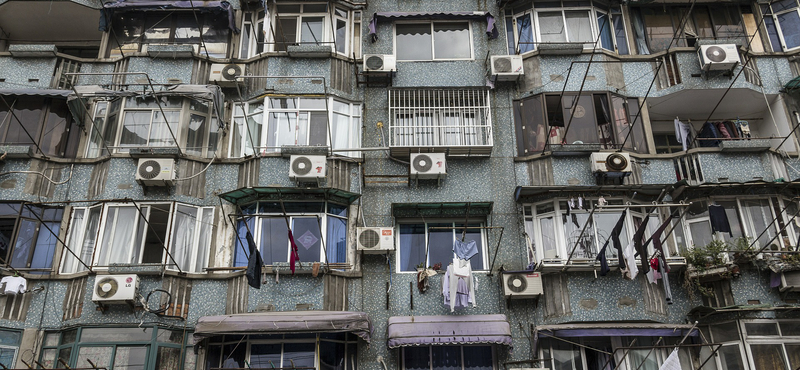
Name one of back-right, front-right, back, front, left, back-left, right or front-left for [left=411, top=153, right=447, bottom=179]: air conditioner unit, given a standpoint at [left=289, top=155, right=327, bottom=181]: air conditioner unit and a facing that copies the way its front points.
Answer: left

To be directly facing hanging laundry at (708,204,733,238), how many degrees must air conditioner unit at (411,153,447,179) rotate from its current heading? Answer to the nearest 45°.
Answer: approximately 90° to its left

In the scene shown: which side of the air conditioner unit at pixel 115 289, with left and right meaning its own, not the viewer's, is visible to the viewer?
front

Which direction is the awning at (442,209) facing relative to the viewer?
toward the camera

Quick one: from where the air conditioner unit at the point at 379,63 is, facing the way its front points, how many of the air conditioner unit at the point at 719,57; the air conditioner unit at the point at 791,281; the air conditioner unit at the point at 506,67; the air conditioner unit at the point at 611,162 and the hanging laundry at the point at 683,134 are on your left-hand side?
5

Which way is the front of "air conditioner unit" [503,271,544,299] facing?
toward the camera

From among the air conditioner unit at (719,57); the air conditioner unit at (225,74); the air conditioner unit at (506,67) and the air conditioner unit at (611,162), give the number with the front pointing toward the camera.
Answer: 4

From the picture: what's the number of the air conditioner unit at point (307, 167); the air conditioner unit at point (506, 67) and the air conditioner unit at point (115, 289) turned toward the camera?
3

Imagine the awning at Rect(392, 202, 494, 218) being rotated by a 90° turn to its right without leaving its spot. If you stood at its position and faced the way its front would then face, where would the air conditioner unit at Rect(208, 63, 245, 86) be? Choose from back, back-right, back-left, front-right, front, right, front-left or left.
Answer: front

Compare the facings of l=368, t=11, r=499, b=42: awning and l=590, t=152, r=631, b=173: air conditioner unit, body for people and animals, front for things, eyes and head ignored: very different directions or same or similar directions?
same or similar directions

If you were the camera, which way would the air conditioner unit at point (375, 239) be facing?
facing the viewer
